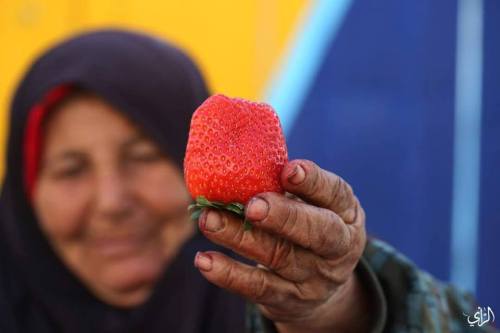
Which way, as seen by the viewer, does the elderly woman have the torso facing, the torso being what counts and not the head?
toward the camera
